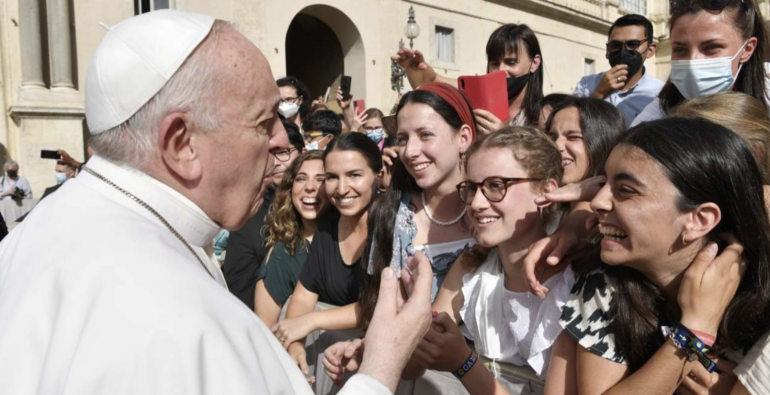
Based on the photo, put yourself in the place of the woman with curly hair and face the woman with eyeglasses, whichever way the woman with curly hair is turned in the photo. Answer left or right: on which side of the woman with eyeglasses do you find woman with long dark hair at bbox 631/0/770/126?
left

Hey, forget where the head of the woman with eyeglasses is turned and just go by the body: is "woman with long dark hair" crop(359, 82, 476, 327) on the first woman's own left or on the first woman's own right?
on the first woman's own right

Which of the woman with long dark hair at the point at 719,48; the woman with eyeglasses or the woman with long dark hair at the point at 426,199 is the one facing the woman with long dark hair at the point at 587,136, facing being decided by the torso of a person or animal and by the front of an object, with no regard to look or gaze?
the woman with long dark hair at the point at 719,48

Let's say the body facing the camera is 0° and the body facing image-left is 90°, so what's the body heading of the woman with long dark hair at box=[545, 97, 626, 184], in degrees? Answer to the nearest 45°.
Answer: approximately 45°

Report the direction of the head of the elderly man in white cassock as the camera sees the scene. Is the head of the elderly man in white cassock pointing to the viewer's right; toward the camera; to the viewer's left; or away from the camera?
to the viewer's right

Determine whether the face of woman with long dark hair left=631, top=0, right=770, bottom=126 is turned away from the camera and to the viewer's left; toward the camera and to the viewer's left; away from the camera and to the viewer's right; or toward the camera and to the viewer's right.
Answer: toward the camera and to the viewer's left

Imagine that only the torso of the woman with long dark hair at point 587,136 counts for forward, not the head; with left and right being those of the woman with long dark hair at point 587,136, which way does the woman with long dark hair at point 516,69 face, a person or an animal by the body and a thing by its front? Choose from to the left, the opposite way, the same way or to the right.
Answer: the same way

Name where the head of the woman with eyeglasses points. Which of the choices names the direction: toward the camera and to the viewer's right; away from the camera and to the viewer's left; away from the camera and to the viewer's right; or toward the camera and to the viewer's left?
toward the camera and to the viewer's left

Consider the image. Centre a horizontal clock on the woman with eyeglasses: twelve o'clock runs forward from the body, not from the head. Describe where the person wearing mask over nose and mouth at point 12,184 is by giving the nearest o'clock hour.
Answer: The person wearing mask over nose and mouth is roughly at 3 o'clock from the woman with eyeglasses.

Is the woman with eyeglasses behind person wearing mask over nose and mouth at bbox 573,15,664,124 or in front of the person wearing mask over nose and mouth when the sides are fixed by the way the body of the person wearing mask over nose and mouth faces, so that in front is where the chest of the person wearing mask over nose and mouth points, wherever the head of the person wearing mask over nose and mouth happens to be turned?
in front

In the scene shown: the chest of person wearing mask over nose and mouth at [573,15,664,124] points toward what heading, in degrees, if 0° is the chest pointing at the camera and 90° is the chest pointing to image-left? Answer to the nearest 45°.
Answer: approximately 45°

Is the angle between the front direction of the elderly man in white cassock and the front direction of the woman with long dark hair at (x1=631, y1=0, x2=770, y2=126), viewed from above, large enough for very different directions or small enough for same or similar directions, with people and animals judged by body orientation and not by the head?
very different directions

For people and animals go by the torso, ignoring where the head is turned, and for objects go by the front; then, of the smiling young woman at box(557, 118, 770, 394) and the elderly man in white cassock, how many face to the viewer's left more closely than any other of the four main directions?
1

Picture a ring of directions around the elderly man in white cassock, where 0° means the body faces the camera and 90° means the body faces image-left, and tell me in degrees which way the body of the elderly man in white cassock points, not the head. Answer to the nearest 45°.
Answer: approximately 270°

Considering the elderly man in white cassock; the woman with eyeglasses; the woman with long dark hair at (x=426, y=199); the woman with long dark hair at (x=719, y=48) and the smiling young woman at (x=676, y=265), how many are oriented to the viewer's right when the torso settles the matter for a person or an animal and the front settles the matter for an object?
1

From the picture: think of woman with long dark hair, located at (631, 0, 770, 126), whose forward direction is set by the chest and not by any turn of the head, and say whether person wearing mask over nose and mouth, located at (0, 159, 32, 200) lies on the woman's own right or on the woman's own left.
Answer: on the woman's own right

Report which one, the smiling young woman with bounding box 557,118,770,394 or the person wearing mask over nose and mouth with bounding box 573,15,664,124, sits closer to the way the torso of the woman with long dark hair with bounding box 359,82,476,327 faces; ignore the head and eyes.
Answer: the smiling young woman

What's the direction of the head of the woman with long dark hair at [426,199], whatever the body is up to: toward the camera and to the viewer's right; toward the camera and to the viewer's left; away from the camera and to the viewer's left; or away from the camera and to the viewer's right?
toward the camera and to the viewer's left

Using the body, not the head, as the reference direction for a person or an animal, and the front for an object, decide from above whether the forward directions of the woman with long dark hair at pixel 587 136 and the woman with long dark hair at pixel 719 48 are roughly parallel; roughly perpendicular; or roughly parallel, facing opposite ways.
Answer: roughly parallel

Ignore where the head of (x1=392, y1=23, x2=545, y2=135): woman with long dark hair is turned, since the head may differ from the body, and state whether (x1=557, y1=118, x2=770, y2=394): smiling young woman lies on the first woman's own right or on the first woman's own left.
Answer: on the first woman's own left

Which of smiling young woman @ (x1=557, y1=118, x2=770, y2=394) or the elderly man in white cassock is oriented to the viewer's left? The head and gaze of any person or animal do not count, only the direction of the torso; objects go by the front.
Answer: the smiling young woman
